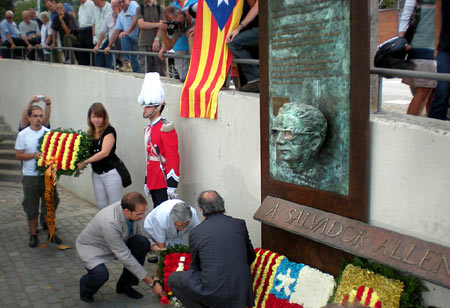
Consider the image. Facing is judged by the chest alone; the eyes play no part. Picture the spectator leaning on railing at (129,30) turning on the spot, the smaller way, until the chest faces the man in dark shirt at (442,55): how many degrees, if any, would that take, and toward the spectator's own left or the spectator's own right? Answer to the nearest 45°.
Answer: approximately 90° to the spectator's own left

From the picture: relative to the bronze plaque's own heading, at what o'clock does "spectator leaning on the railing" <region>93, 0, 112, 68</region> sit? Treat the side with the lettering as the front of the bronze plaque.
The spectator leaning on the railing is roughly at 3 o'clock from the bronze plaque.

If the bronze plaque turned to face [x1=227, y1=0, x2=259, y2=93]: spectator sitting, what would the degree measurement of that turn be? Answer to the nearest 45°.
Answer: approximately 90° to its right

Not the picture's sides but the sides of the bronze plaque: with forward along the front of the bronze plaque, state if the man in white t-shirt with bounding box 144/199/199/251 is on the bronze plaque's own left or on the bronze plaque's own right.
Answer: on the bronze plaque's own right

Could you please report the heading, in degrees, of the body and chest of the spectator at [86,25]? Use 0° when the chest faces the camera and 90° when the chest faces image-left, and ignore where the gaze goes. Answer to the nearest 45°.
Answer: approximately 0°

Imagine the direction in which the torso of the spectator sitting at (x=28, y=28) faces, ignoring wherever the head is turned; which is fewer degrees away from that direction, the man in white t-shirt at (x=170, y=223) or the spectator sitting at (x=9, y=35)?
the man in white t-shirt
